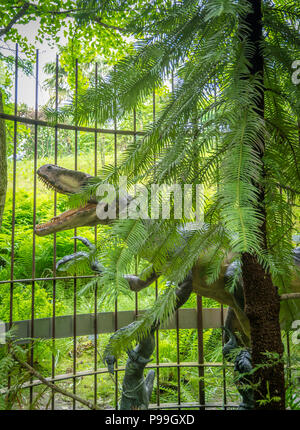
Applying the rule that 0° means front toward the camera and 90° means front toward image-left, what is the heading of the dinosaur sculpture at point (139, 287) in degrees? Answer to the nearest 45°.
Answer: approximately 90°

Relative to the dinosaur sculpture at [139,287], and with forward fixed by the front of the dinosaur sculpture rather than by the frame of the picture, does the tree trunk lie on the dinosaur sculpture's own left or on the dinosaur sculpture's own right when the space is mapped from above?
on the dinosaur sculpture's own left
